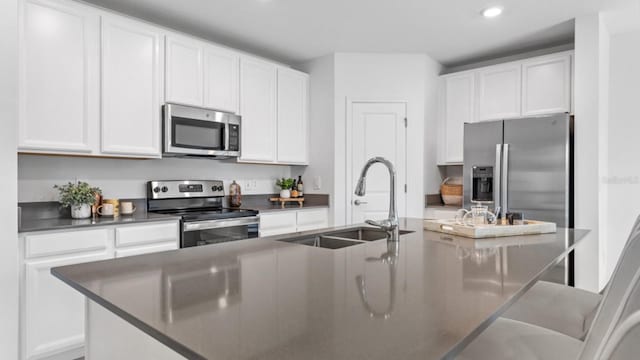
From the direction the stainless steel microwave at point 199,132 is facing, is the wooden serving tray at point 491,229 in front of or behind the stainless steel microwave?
in front

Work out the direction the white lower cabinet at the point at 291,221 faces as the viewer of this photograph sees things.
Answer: facing the viewer and to the right of the viewer

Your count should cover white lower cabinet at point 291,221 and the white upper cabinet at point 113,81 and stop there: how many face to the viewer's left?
0

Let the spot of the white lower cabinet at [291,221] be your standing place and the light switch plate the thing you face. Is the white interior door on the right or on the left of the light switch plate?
right

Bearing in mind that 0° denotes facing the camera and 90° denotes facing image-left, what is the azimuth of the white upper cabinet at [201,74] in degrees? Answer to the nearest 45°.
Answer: approximately 315°

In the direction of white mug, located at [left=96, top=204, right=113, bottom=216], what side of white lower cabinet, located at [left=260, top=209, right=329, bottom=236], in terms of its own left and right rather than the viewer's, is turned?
right
